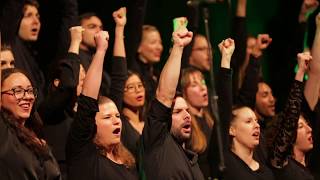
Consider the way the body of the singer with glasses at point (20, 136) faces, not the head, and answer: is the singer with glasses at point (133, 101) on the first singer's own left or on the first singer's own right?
on the first singer's own left

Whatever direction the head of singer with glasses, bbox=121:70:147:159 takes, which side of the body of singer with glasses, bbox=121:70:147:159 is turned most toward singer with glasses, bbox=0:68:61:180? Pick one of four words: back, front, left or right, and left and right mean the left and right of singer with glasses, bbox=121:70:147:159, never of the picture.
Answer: right

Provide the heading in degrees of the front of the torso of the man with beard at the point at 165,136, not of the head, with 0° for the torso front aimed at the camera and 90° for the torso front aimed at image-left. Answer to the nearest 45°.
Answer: approximately 315°

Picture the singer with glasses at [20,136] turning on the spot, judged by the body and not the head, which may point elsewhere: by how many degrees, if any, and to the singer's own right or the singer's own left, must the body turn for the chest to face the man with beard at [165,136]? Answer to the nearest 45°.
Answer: approximately 45° to the singer's own left

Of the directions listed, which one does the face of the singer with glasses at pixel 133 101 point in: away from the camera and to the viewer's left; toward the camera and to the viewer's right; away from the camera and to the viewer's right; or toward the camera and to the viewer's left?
toward the camera and to the viewer's right

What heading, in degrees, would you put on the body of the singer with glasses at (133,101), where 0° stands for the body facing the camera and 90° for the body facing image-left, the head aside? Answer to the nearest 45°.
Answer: approximately 315°

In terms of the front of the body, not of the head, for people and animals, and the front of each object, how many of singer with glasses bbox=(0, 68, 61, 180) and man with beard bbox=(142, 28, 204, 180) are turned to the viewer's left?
0

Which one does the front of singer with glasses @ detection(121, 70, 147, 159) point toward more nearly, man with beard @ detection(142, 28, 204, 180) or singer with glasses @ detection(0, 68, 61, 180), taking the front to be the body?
the man with beard

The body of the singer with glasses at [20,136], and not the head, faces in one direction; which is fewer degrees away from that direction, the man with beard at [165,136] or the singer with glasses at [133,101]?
the man with beard

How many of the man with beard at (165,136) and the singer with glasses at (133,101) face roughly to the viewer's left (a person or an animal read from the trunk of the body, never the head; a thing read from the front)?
0

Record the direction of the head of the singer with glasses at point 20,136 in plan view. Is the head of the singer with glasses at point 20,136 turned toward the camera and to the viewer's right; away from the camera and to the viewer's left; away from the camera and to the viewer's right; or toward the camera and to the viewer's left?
toward the camera and to the viewer's right

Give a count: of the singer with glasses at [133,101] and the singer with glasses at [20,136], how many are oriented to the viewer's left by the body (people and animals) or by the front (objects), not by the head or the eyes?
0
